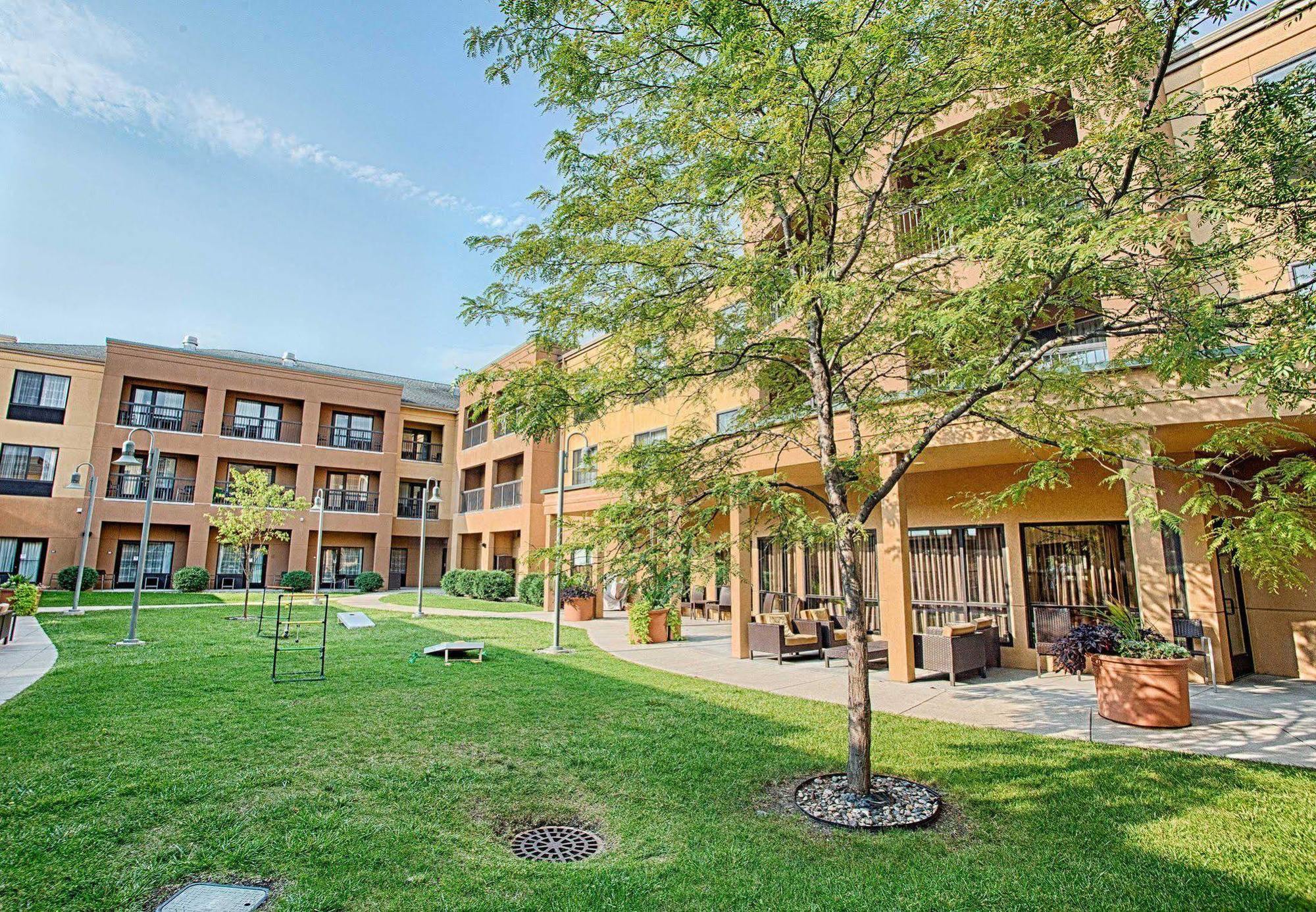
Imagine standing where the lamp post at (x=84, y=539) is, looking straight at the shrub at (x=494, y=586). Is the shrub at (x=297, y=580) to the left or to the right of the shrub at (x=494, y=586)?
left

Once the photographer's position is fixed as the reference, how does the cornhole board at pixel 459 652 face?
facing away from the viewer and to the left of the viewer

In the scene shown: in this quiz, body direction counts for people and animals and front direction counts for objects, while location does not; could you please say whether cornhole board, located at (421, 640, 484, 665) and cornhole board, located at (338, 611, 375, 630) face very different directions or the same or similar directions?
very different directions

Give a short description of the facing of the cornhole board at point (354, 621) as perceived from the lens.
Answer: facing the viewer and to the right of the viewer

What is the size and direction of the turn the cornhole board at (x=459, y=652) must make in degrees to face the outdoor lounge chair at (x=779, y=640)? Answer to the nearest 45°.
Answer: approximately 135° to its right

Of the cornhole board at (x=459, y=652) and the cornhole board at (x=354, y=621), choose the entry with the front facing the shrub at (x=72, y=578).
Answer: the cornhole board at (x=459, y=652)

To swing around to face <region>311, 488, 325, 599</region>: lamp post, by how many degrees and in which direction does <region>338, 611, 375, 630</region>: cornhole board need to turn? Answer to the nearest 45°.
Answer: approximately 135° to its left

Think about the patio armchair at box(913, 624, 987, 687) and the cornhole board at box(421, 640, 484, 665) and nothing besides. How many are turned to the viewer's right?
0

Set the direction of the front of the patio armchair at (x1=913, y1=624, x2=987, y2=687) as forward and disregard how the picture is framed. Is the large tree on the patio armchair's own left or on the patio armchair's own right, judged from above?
on the patio armchair's own left

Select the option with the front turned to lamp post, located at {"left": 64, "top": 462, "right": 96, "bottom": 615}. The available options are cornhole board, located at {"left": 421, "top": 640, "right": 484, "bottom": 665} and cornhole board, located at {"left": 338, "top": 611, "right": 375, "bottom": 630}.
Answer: cornhole board, located at {"left": 421, "top": 640, "right": 484, "bottom": 665}
